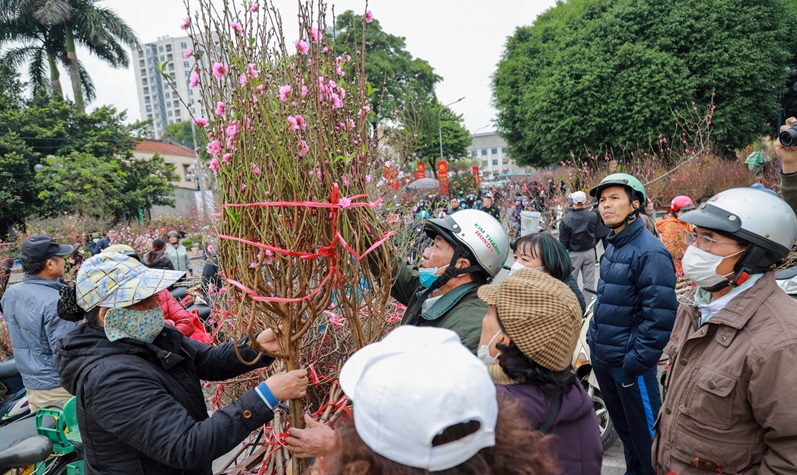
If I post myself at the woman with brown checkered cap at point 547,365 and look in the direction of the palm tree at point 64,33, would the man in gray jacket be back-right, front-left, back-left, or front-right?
front-left

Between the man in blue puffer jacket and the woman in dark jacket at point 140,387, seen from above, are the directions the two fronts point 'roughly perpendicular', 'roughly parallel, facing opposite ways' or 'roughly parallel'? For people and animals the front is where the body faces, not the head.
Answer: roughly parallel, facing opposite ways

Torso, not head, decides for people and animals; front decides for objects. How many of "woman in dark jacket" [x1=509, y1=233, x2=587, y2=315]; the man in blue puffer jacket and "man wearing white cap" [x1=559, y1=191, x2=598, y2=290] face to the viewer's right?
0

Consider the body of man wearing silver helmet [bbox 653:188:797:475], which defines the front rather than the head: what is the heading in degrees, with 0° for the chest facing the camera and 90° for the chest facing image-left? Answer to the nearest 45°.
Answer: approximately 45°

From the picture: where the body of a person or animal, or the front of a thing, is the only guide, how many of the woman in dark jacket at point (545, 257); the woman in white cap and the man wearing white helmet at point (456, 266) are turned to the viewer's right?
0

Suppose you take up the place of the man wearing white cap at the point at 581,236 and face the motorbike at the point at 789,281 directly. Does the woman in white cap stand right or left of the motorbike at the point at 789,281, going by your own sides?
right

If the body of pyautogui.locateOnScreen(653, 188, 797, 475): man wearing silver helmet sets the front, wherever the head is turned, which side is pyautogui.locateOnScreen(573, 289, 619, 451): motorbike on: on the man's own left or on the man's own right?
on the man's own right

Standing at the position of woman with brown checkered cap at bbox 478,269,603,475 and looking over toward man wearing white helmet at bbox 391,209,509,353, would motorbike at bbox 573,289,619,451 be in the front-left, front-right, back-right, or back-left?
front-right

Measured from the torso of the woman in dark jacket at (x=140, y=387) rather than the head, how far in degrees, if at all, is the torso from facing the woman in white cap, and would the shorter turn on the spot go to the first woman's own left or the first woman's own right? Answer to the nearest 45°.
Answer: approximately 45° to the first woman's own right

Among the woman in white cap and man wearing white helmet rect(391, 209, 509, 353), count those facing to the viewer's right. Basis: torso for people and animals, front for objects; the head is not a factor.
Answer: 0

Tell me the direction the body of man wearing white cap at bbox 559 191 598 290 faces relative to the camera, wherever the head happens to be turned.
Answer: away from the camera

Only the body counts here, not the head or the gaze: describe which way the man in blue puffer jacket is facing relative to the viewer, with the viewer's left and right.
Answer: facing the viewer and to the left of the viewer

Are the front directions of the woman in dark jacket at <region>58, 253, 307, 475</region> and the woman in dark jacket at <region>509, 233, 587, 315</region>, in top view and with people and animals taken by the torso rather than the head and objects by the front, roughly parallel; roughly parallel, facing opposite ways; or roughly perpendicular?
roughly parallel, facing opposite ways

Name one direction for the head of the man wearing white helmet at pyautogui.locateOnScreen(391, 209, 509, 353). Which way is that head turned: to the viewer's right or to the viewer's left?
to the viewer's left

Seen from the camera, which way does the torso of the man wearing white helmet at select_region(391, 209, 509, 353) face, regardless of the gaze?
to the viewer's left

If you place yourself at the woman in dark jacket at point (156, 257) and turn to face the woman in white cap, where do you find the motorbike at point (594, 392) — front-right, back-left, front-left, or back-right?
front-left

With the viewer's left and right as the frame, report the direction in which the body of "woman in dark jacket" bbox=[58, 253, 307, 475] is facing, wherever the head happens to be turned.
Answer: facing to the right of the viewer

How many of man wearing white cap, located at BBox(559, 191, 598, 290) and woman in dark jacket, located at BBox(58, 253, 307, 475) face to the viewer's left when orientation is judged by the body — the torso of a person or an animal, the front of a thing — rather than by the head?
0

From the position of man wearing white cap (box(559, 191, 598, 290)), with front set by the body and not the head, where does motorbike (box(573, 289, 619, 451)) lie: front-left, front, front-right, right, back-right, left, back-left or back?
back
